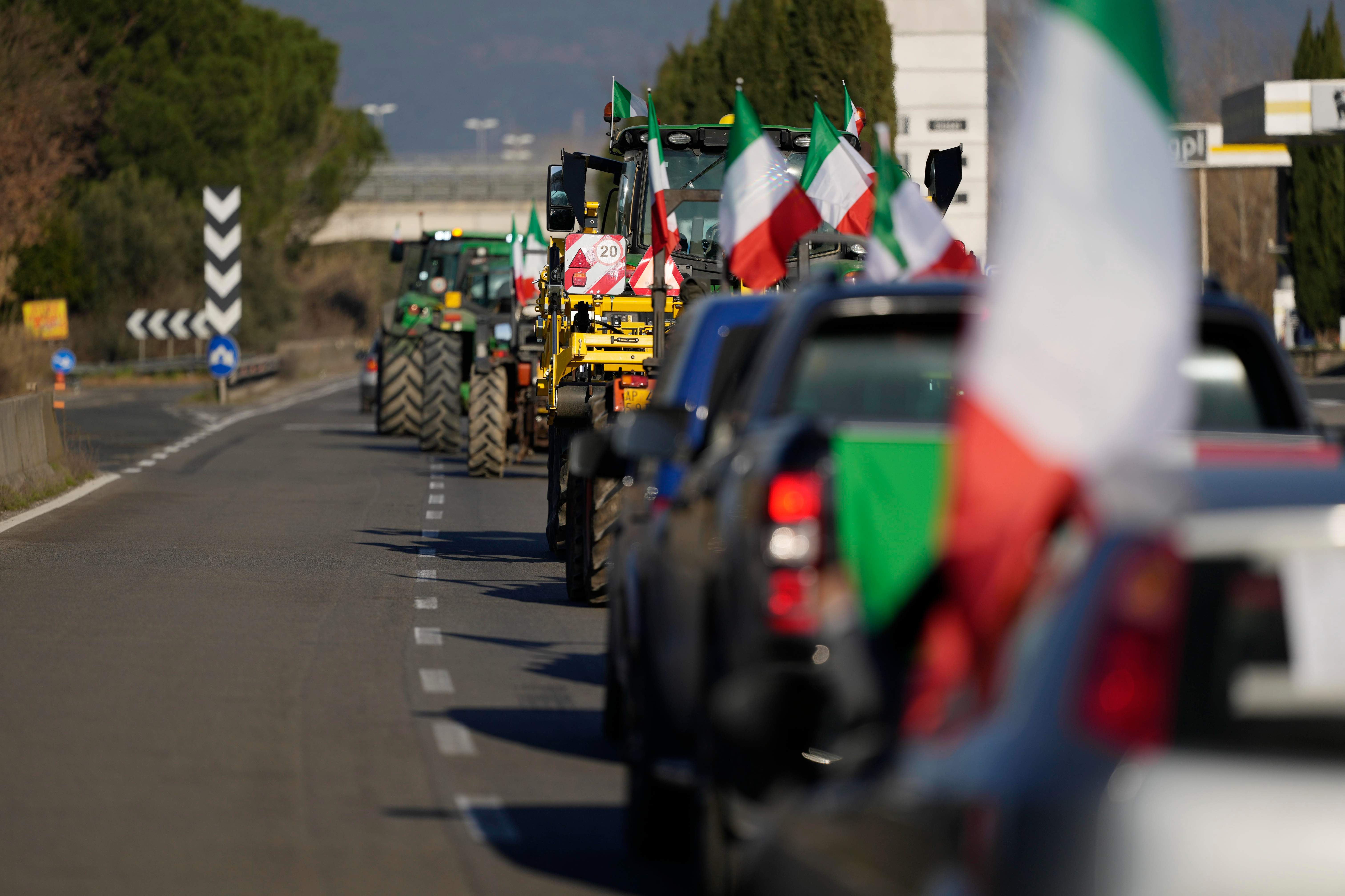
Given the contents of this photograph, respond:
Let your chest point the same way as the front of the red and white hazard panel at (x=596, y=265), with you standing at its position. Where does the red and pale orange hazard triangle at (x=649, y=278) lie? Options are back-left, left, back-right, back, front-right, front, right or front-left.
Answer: left

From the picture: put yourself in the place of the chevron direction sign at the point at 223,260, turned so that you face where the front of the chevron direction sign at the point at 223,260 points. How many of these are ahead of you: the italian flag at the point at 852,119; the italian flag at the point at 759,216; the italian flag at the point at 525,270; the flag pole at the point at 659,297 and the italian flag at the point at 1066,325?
5

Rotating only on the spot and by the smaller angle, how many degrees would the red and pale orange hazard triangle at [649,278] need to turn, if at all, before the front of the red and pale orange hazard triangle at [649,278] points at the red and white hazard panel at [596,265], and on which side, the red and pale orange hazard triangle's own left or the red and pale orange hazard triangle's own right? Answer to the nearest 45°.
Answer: approximately 90° to the red and pale orange hazard triangle's own right

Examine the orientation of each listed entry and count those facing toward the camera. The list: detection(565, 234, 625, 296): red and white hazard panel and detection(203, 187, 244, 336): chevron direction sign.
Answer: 2

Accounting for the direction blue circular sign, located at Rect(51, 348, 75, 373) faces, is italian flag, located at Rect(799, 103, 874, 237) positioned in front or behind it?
in front

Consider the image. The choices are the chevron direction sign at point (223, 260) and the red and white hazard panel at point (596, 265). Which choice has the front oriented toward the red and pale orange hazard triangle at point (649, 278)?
the chevron direction sign

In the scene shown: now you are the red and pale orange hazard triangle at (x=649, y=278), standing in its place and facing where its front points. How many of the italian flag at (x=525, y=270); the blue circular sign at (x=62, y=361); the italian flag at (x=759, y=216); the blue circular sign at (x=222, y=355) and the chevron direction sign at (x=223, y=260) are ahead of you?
1

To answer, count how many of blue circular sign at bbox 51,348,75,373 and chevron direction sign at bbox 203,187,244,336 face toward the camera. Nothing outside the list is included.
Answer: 2

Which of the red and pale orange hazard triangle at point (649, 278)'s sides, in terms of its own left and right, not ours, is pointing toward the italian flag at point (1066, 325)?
front
